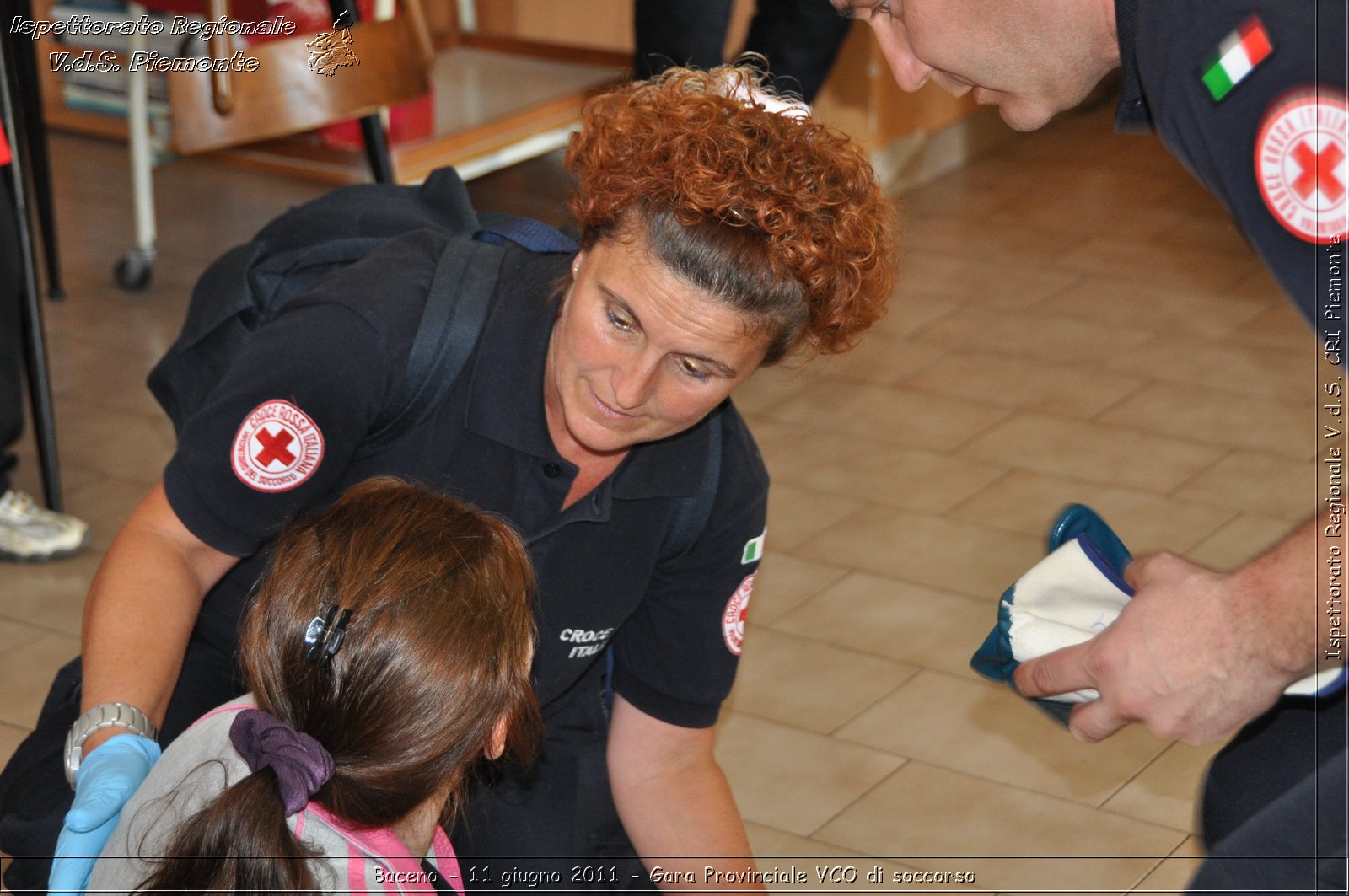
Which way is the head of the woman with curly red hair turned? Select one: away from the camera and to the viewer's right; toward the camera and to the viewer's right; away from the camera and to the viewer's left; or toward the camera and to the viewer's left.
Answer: toward the camera and to the viewer's left

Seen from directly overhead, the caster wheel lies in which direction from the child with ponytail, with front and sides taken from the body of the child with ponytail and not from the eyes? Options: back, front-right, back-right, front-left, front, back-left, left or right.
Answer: front-left

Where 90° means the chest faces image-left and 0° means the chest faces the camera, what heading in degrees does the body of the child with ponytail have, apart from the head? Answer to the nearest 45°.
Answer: approximately 225°

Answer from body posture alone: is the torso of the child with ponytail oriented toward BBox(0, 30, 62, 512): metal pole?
no

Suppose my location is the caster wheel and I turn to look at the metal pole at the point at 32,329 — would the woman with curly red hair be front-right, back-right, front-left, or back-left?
front-left
